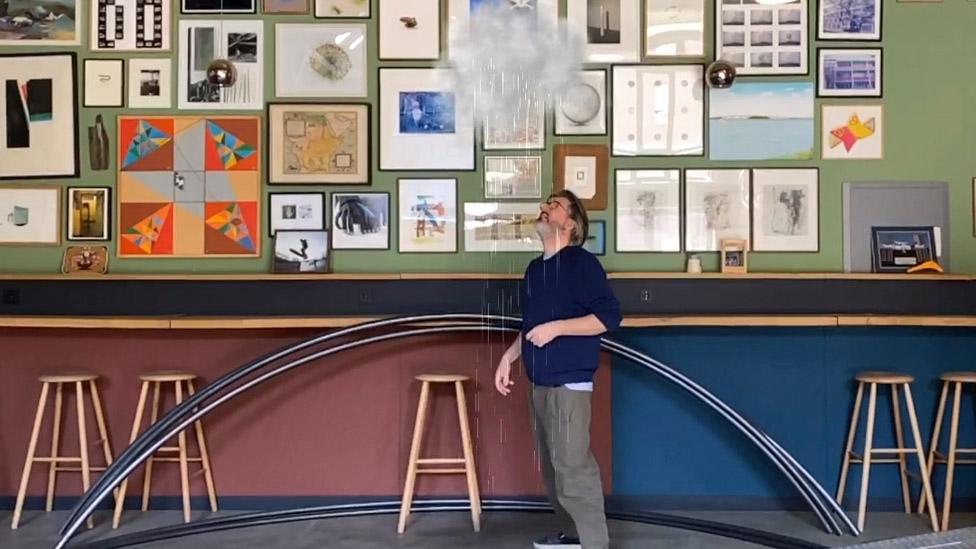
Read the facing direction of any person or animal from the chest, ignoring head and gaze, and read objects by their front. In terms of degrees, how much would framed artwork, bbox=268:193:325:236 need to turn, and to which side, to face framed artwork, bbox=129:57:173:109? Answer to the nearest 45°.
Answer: approximately 90° to its right

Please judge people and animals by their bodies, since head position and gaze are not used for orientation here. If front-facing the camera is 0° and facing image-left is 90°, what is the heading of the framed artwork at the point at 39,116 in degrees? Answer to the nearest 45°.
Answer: approximately 0°

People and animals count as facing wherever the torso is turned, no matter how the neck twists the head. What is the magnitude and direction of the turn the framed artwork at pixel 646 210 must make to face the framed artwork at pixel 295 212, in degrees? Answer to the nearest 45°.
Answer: approximately 90° to its right

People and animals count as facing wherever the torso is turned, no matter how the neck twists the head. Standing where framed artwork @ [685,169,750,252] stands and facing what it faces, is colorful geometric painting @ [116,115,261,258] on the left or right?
on its right

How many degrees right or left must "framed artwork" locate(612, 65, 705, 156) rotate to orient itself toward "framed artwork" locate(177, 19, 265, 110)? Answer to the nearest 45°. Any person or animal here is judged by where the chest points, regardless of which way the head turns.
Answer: approximately 90° to its right

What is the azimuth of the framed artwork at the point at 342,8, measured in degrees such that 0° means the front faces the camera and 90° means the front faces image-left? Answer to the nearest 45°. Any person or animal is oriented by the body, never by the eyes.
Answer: approximately 0°

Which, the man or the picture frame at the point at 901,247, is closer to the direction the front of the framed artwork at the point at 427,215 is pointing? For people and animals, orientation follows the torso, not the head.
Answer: the man

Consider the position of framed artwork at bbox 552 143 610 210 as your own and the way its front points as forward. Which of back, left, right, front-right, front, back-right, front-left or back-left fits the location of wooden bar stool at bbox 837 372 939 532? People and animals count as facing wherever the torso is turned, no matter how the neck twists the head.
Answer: left

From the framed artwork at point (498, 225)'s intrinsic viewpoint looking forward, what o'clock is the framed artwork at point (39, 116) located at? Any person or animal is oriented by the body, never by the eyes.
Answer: the framed artwork at point (39, 116) is roughly at 3 o'clock from the framed artwork at point (498, 225).

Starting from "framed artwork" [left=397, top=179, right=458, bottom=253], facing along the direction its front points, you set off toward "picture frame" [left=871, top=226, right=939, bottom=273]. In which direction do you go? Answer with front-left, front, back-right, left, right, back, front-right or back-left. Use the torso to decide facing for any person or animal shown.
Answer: left
